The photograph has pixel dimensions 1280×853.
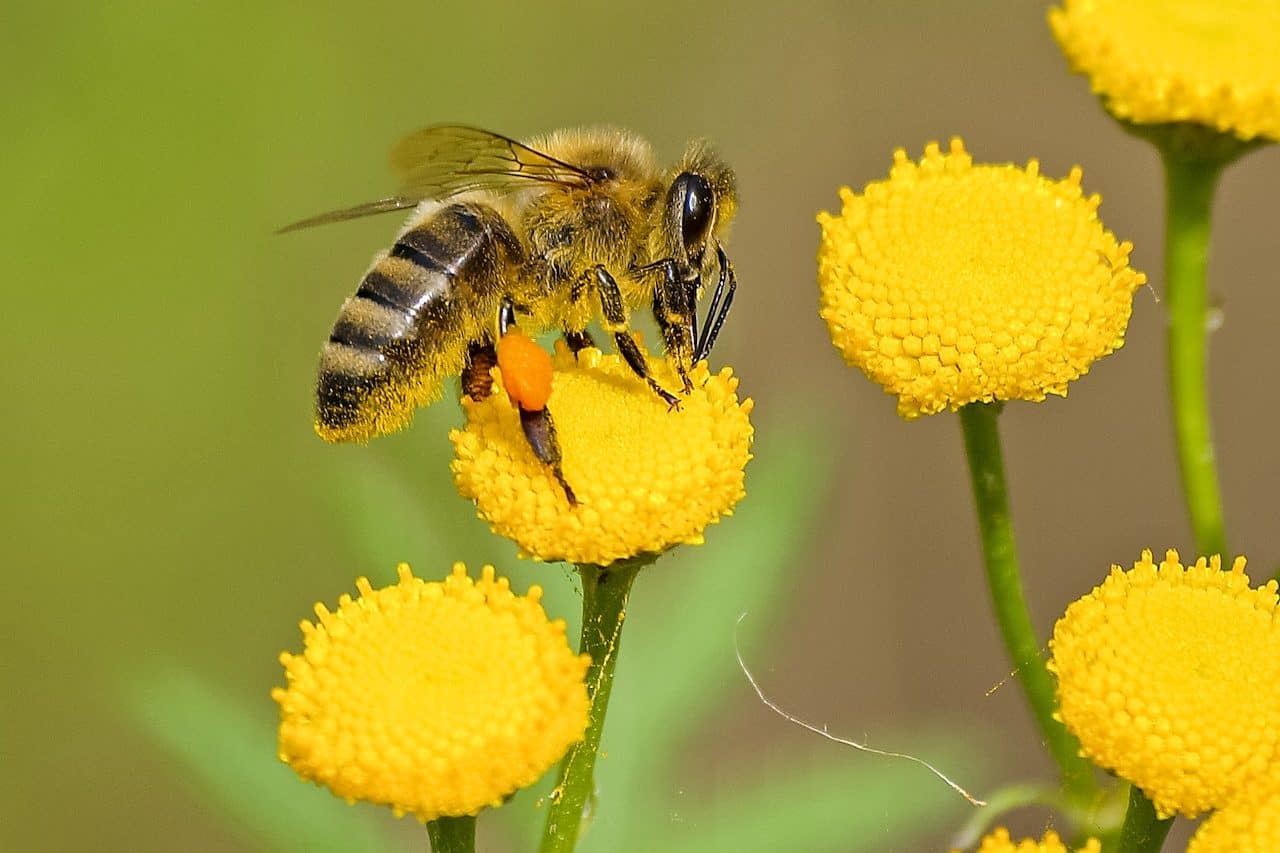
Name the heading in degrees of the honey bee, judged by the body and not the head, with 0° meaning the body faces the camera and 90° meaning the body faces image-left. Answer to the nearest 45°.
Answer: approximately 270°

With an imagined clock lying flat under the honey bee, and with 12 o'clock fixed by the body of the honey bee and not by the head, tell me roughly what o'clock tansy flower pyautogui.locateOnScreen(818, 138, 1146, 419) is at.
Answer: The tansy flower is roughly at 1 o'clock from the honey bee.

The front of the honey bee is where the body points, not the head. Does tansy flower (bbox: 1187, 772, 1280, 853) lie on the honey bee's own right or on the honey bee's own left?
on the honey bee's own right

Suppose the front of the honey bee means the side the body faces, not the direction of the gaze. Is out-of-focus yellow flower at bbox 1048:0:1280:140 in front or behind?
in front

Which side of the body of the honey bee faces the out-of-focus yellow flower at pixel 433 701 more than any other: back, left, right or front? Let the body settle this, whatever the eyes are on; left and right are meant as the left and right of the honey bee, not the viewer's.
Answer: right

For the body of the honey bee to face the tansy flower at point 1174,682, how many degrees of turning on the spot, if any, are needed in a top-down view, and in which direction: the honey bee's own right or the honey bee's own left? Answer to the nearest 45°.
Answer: approximately 45° to the honey bee's own right
